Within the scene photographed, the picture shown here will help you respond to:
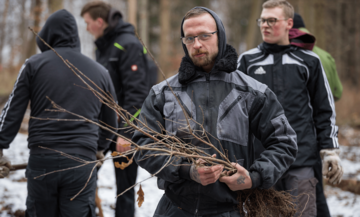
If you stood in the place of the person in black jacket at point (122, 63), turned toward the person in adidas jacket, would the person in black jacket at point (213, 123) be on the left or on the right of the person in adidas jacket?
right

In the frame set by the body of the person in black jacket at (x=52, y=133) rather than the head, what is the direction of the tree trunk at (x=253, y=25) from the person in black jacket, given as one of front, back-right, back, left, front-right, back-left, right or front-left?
front-right

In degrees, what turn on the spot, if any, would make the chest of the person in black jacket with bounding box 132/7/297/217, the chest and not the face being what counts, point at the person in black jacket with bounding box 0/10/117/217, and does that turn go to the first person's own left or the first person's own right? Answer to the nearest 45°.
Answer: approximately 135° to the first person's own right

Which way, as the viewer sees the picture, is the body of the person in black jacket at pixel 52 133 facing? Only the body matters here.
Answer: away from the camera

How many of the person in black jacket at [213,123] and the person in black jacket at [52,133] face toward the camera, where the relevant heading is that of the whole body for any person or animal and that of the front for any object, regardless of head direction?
1

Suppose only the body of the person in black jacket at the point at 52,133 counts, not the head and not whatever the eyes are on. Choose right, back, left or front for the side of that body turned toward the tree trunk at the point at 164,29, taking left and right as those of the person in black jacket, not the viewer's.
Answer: front

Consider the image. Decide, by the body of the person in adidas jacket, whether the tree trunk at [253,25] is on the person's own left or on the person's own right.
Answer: on the person's own right

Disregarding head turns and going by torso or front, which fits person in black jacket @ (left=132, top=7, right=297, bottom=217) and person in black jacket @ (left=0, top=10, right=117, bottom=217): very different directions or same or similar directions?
very different directions

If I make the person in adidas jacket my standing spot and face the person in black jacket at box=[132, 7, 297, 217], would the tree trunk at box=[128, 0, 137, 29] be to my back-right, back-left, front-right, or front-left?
back-right
